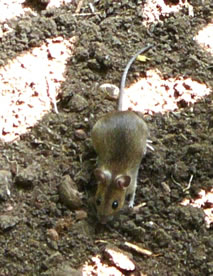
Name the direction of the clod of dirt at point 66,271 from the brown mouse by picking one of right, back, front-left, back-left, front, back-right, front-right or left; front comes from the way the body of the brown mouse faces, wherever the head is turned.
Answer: front

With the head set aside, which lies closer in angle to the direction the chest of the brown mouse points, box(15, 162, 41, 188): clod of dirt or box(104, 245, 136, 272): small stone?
the small stone

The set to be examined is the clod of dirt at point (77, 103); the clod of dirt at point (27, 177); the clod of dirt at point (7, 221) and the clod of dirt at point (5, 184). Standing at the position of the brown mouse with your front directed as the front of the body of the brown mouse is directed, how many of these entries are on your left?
0

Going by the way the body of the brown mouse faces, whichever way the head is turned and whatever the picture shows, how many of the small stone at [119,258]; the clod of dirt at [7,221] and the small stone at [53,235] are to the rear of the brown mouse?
0

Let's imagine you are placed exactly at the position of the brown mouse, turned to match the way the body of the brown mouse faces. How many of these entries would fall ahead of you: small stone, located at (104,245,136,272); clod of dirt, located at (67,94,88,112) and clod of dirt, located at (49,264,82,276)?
2

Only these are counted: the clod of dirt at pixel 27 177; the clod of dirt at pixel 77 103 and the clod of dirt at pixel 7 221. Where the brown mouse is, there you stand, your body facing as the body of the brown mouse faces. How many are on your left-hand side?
0

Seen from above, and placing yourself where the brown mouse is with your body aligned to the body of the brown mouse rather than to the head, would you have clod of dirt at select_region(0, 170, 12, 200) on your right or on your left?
on your right

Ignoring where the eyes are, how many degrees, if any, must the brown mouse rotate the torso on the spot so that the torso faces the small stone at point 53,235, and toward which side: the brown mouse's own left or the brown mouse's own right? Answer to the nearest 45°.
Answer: approximately 45° to the brown mouse's own right

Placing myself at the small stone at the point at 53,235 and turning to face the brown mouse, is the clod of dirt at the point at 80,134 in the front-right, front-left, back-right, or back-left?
front-left

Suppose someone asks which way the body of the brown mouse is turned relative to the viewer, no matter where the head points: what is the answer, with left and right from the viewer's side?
facing the viewer

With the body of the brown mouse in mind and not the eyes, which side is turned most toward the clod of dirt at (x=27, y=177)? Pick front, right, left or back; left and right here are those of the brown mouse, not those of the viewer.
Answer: right

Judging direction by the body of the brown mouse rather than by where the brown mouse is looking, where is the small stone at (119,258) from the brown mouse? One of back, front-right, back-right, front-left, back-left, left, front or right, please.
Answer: front
